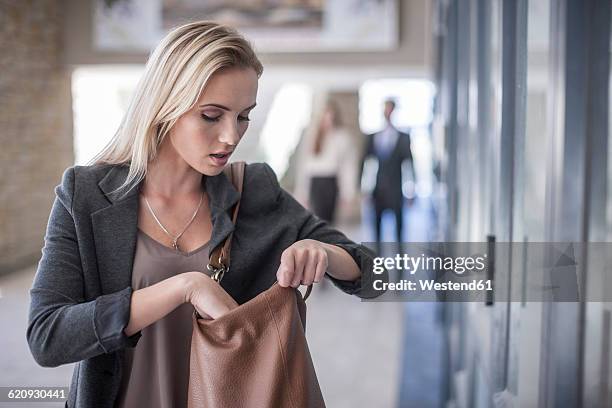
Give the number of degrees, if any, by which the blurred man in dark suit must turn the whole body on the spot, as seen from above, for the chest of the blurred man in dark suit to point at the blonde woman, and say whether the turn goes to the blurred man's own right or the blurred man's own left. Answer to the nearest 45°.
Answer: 0° — they already face them

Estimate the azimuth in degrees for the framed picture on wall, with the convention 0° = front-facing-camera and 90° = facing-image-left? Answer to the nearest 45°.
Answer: approximately 0°

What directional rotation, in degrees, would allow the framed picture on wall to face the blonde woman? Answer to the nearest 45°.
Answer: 0° — it already faces them

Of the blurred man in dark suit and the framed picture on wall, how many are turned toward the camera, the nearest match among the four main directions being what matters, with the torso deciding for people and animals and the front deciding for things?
2

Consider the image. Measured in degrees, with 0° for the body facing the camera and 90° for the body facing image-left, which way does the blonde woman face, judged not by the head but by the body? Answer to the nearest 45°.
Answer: approximately 315°

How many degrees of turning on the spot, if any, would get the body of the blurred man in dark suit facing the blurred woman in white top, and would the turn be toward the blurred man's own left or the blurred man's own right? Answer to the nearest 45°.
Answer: approximately 45° to the blurred man's own right
